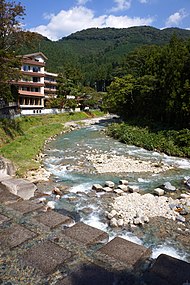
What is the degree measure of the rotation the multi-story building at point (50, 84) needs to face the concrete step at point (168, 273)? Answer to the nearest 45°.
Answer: approximately 45° to its right

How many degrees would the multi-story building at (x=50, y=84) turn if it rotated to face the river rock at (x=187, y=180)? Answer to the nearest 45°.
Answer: approximately 45° to its right

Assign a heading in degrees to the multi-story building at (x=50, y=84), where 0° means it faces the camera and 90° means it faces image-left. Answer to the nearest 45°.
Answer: approximately 315°

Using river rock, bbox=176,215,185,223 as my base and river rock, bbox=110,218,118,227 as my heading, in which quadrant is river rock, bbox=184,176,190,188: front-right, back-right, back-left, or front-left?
back-right

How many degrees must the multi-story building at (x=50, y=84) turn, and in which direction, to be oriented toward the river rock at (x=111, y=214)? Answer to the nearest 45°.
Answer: approximately 45° to its right

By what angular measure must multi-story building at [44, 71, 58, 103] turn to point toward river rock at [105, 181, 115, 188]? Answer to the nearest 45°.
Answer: approximately 45° to its right

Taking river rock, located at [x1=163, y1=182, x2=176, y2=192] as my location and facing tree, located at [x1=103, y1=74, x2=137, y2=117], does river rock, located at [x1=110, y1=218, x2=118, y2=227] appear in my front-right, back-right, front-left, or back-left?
back-left
